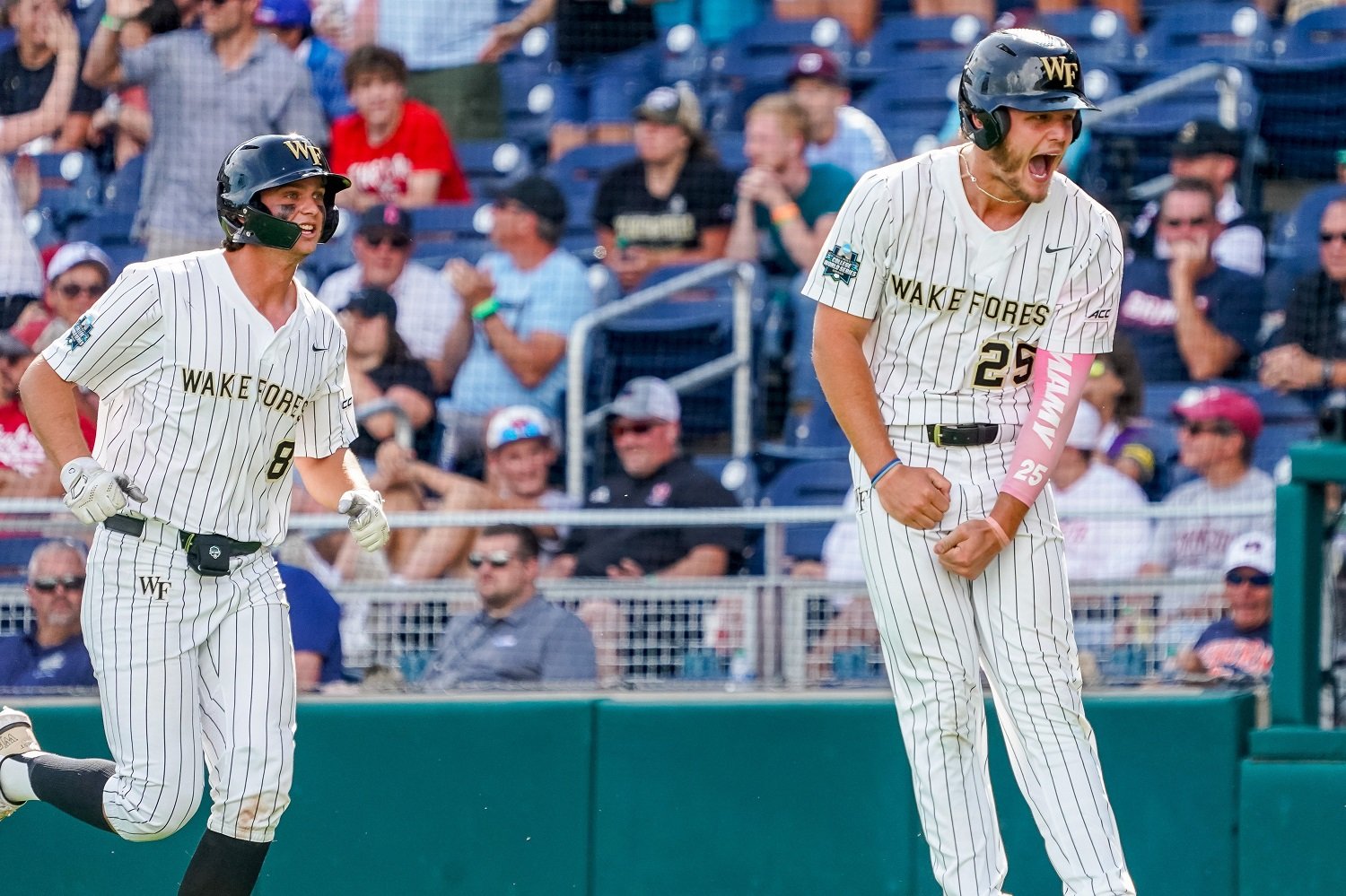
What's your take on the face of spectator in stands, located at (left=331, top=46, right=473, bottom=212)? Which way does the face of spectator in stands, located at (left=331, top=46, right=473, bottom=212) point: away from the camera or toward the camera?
toward the camera

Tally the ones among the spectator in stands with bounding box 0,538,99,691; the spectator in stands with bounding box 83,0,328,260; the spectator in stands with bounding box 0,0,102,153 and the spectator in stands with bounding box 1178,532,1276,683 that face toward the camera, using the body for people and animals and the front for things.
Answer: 4

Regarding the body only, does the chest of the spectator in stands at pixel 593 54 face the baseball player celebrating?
yes

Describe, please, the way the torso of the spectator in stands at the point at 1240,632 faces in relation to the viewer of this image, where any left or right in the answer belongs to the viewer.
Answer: facing the viewer

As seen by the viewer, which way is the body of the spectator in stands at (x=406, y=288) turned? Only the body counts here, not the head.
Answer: toward the camera

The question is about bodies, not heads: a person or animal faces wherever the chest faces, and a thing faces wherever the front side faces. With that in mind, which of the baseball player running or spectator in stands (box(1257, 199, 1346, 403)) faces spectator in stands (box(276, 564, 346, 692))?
spectator in stands (box(1257, 199, 1346, 403))

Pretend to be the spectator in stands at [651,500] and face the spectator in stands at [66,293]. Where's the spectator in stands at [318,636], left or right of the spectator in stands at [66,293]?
left

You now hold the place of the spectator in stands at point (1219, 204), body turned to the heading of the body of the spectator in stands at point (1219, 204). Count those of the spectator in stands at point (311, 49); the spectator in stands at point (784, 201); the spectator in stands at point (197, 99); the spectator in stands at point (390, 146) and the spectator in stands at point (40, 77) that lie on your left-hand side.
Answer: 0

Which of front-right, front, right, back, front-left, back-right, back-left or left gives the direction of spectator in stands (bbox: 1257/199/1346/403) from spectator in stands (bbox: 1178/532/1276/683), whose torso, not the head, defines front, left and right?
back

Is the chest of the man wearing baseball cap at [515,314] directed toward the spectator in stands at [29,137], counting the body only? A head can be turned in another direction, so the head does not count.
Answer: no

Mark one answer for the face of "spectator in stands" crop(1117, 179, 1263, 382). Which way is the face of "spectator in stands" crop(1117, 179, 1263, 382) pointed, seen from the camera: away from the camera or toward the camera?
toward the camera

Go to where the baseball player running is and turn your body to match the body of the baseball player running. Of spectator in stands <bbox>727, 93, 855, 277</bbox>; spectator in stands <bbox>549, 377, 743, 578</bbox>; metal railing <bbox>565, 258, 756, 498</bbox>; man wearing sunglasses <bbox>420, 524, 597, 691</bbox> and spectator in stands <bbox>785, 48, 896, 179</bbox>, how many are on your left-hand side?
5

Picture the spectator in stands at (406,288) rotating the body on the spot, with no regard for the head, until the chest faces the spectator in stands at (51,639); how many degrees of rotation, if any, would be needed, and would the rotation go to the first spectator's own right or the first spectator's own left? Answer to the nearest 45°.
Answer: approximately 45° to the first spectator's own right

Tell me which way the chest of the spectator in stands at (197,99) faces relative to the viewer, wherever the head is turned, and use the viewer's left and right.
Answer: facing the viewer

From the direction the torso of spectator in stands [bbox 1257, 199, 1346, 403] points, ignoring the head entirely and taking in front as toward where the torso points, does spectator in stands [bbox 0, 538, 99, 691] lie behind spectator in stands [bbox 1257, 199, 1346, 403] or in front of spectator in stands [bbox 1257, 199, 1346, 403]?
in front

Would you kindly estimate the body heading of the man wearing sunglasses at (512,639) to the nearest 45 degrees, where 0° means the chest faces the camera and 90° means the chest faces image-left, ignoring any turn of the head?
approximately 45°

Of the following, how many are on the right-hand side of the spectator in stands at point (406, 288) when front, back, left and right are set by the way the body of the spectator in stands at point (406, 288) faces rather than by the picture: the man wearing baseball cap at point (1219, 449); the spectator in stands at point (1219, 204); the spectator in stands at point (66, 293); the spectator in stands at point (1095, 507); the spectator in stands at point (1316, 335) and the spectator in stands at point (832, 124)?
1

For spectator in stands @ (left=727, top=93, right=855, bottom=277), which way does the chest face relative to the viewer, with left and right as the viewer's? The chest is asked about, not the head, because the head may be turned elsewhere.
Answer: facing the viewer and to the left of the viewer

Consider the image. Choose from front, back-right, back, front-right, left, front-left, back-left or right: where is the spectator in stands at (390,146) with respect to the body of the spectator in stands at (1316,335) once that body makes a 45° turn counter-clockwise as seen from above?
right
